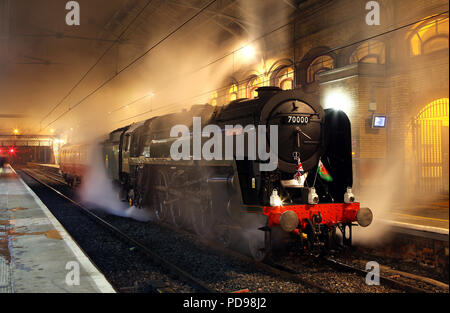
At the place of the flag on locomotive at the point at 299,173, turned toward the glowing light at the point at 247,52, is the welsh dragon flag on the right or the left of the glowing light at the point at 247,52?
right

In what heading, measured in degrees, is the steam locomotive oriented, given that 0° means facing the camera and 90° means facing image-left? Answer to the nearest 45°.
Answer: approximately 315°

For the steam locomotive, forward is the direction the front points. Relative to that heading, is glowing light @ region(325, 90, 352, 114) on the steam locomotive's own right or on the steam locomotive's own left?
on the steam locomotive's own left

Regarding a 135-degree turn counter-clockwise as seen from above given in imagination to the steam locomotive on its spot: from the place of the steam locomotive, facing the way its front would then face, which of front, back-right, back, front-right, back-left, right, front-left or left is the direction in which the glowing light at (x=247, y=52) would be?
front

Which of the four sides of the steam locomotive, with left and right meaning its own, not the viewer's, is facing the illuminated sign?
left
